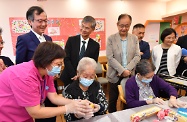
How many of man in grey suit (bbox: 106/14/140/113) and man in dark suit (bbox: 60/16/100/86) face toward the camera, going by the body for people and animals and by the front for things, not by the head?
2

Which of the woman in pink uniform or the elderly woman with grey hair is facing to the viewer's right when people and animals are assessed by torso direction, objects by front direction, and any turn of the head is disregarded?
the woman in pink uniform

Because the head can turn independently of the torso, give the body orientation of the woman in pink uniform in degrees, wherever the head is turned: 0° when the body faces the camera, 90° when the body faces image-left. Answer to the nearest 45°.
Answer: approximately 270°

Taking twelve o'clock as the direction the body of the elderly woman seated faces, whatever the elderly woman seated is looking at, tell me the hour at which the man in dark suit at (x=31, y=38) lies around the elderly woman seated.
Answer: The man in dark suit is roughly at 4 o'clock from the elderly woman seated.

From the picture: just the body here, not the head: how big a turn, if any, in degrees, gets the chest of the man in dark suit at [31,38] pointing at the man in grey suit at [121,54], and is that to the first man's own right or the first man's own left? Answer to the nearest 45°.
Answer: approximately 45° to the first man's own left

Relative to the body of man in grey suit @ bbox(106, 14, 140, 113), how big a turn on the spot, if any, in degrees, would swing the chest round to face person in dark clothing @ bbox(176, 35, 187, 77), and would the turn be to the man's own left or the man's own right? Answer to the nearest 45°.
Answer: approximately 135° to the man's own left
